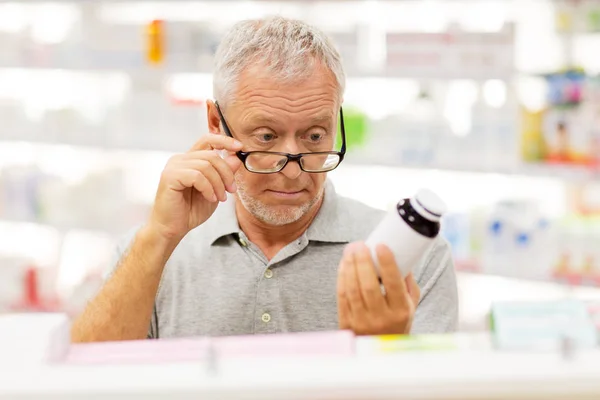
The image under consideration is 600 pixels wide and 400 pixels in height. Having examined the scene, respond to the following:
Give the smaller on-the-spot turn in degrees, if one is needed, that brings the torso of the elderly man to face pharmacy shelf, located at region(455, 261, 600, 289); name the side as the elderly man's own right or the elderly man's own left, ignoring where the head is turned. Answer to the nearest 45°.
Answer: approximately 135° to the elderly man's own left

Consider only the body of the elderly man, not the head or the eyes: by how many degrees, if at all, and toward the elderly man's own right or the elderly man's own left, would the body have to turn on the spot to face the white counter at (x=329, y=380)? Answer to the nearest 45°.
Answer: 0° — they already face it

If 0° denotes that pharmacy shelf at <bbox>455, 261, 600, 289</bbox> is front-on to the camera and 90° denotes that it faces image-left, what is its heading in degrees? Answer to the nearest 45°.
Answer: approximately 45°

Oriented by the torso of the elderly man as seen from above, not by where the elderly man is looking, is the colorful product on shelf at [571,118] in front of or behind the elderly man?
behind

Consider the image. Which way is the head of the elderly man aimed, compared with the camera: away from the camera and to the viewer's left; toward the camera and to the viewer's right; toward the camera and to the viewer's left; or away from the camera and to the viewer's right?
toward the camera and to the viewer's right

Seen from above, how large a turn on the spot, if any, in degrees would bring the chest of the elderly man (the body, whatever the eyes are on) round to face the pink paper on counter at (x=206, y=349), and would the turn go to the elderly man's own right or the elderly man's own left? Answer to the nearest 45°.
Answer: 0° — they already face it
